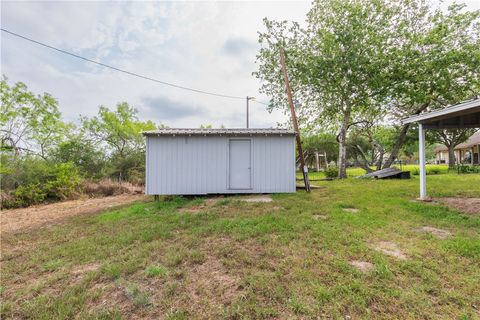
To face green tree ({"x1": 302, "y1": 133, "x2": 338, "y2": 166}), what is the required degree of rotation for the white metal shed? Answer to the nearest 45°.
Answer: approximately 135° to its left

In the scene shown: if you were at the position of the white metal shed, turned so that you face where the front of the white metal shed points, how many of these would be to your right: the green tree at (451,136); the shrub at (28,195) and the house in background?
1

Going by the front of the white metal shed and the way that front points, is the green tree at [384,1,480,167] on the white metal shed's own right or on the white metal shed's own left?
on the white metal shed's own left

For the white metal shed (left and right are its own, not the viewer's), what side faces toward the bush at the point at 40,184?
right

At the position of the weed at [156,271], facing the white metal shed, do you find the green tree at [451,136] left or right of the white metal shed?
right

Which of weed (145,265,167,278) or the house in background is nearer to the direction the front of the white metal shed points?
the weed

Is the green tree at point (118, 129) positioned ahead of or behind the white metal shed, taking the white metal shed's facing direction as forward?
behind

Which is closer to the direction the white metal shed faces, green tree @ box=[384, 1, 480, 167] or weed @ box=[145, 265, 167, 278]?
the weed

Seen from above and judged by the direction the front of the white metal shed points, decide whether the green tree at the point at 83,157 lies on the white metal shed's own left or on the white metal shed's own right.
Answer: on the white metal shed's own right

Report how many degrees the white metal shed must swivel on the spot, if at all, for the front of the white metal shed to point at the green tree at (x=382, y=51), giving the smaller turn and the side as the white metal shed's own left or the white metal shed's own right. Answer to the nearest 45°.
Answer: approximately 90° to the white metal shed's own left

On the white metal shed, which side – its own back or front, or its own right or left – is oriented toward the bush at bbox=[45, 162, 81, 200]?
right

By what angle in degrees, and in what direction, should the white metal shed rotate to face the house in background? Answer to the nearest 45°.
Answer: approximately 135° to its left
